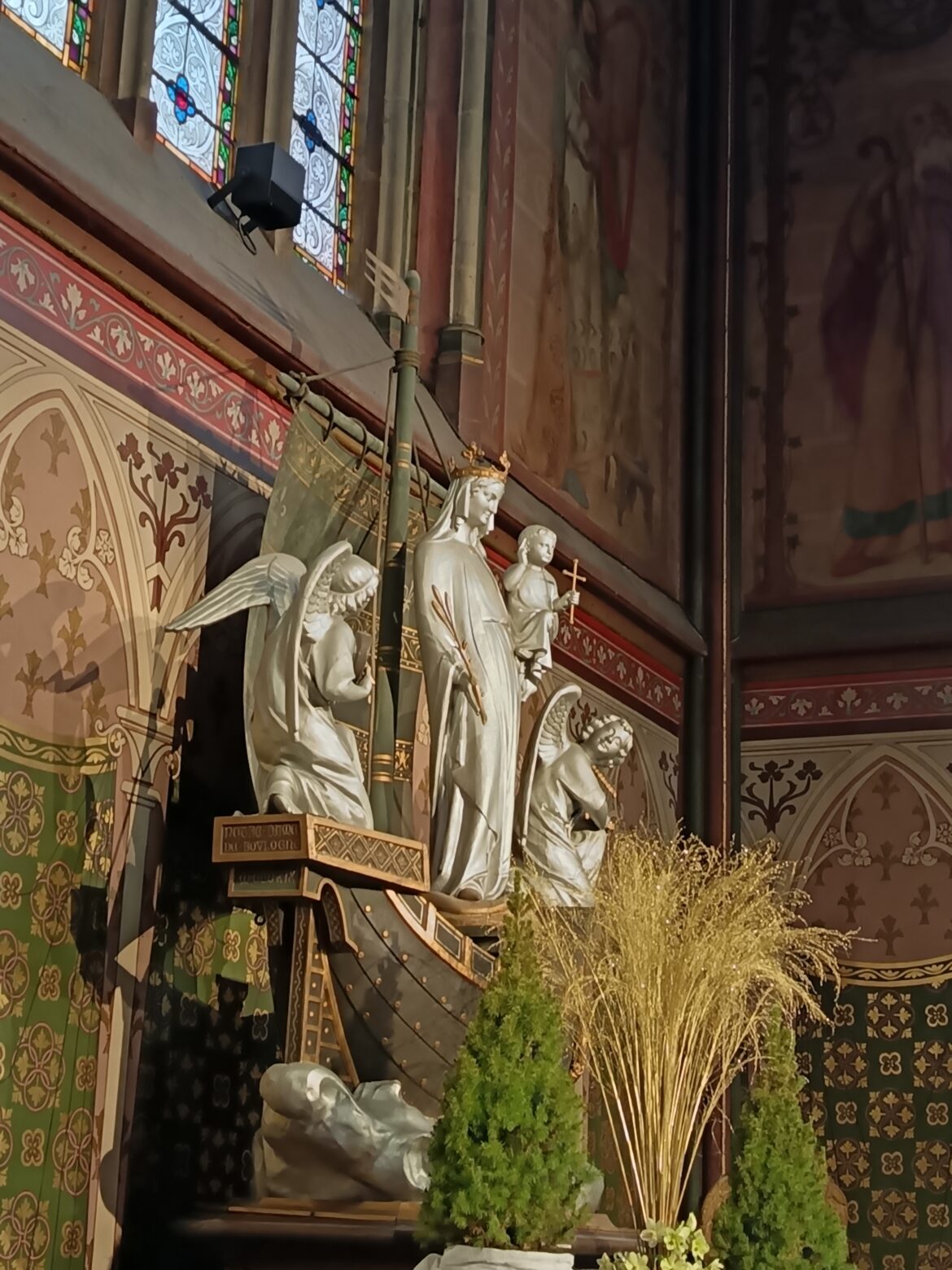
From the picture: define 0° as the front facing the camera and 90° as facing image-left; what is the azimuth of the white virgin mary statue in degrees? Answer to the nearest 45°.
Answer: approximately 315°

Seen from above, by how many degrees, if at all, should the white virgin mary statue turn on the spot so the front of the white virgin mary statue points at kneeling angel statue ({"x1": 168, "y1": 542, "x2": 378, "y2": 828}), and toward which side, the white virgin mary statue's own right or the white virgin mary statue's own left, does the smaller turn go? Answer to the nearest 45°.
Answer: approximately 90° to the white virgin mary statue's own right

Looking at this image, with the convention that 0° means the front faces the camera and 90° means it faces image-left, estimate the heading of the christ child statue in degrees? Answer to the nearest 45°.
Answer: approximately 315°
